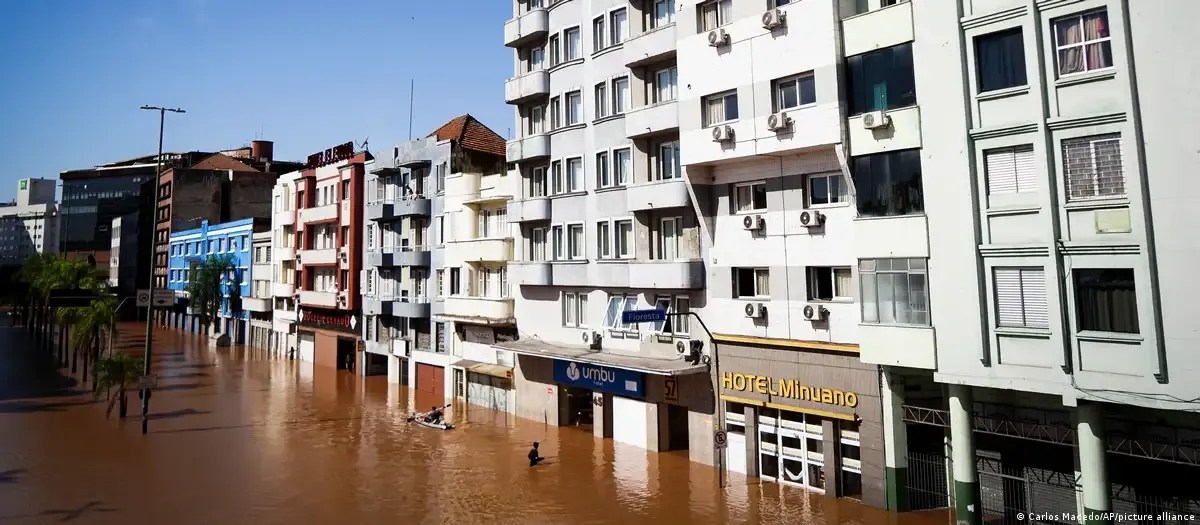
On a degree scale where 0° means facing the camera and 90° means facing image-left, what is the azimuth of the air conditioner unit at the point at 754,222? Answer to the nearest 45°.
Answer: approximately 45°
